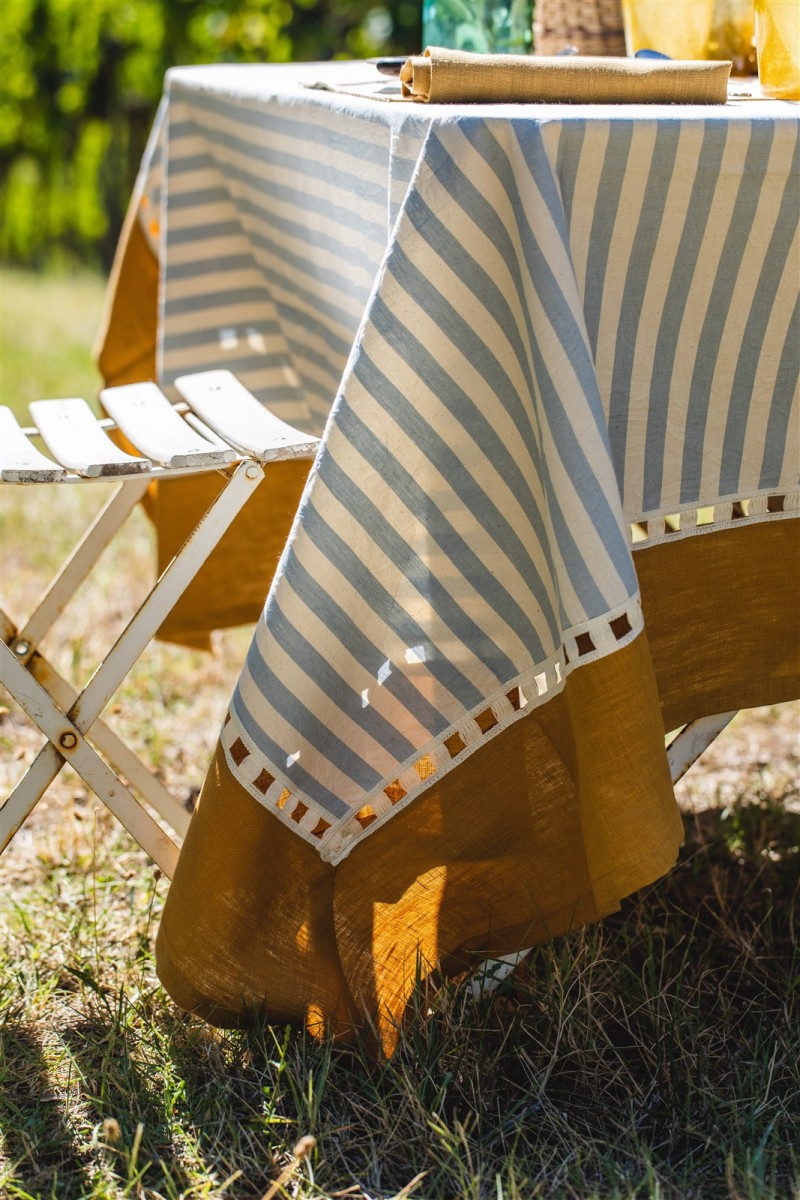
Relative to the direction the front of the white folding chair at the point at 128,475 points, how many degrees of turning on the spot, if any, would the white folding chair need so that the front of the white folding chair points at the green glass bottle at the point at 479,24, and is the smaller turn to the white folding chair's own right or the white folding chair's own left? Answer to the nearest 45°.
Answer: approximately 45° to the white folding chair's own left

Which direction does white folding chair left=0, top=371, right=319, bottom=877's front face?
to the viewer's right

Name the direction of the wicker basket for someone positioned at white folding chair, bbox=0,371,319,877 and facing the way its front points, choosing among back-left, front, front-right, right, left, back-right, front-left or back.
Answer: front-left
